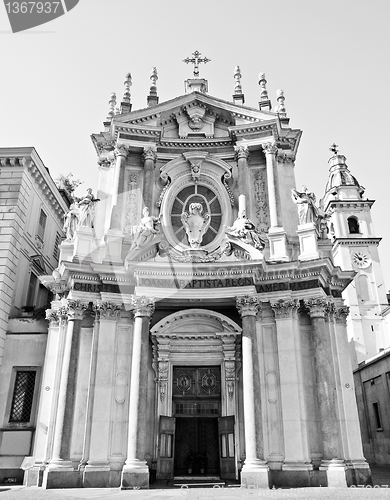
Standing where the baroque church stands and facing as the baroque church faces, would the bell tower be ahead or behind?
behind

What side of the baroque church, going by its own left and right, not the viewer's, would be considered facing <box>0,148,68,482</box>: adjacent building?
right

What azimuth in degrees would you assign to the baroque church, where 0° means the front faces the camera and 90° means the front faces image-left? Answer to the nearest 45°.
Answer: approximately 0°
